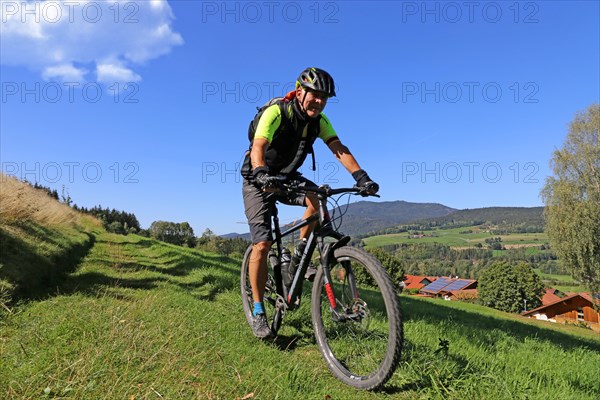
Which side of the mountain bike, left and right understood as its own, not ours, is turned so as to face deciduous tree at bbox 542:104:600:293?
left

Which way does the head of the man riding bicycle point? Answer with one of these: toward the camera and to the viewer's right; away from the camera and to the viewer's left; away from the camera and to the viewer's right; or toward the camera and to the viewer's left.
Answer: toward the camera and to the viewer's right

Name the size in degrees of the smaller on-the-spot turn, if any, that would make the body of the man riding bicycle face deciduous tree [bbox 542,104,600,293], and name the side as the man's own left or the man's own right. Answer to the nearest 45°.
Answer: approximately 90° to the man's own left

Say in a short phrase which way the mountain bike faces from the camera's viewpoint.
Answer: facing the viewer and to the right of the viewer
